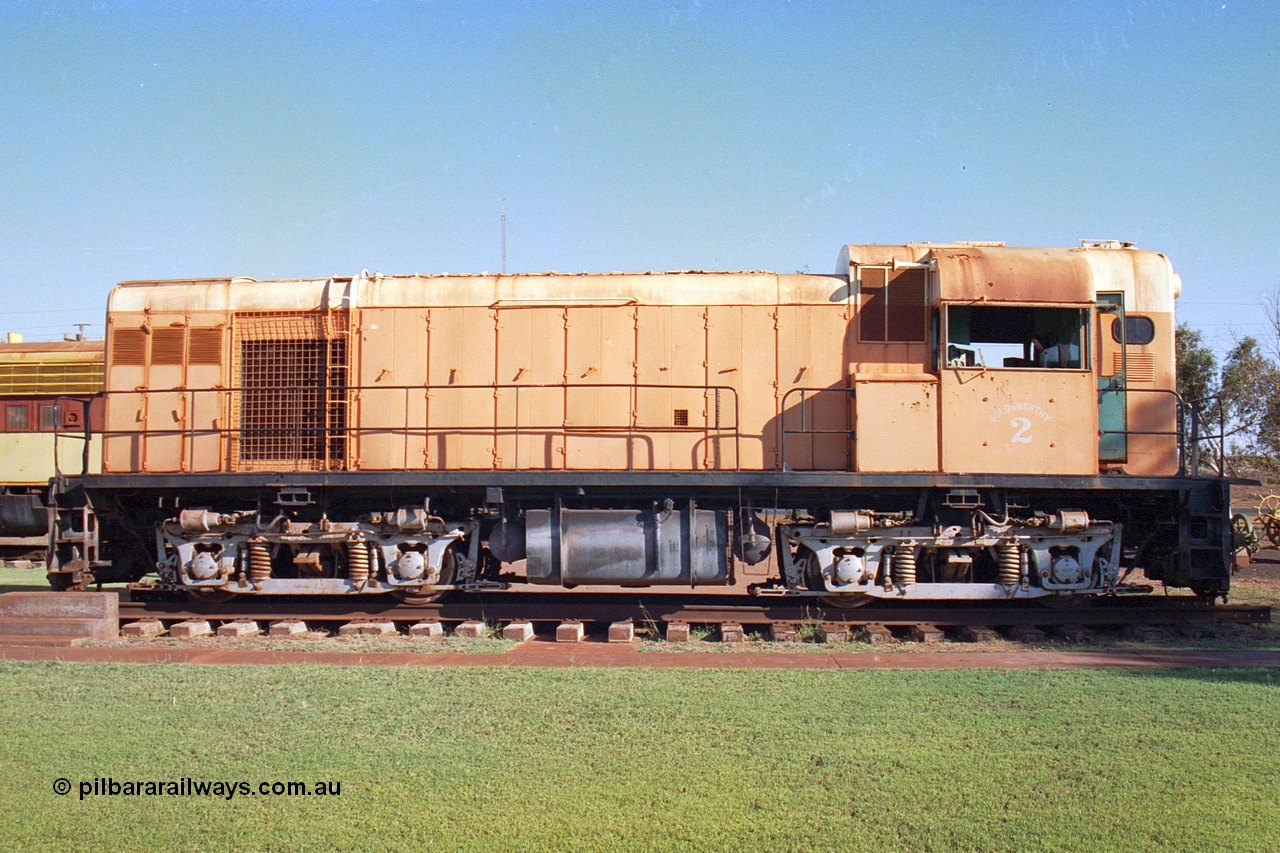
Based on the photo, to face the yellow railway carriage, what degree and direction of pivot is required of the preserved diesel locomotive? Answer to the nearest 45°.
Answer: approximately 135° to its left

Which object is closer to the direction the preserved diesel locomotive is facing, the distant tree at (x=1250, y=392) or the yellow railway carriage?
the distant tree

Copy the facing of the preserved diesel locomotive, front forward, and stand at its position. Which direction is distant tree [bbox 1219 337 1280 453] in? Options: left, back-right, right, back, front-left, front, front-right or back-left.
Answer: front-left

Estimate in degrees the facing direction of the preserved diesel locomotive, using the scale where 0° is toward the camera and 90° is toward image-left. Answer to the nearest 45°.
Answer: approximately 270°
